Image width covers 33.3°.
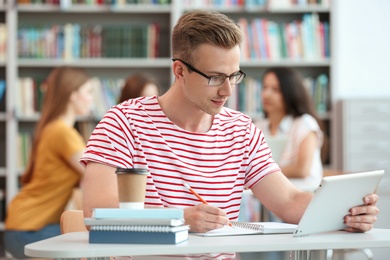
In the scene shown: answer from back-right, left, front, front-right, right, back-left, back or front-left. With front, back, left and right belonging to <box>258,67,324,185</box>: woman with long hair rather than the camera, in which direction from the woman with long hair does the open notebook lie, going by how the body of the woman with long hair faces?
front-left

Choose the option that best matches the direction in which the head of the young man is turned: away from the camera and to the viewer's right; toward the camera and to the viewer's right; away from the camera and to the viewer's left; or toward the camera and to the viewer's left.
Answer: toward the camera and to the viewer's right

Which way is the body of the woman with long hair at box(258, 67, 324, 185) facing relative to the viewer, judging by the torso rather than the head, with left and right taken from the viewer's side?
facing the viewer and to the left of the viewer

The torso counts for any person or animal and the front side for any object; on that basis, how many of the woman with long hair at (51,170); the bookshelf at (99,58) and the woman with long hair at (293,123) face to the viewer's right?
1

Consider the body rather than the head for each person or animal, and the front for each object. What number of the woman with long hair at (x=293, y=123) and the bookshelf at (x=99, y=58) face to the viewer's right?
0

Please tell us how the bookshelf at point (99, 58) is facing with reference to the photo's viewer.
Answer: facing the viewer

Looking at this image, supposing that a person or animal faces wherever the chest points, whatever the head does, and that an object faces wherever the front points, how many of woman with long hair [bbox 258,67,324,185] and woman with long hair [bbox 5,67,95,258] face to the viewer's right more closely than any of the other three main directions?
1

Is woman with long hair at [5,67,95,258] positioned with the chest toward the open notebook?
no

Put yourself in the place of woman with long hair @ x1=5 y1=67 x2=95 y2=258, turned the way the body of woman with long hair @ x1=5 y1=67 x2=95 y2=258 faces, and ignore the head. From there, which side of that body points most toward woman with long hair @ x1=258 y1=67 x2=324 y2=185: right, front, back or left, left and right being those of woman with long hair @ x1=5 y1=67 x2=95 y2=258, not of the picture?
front

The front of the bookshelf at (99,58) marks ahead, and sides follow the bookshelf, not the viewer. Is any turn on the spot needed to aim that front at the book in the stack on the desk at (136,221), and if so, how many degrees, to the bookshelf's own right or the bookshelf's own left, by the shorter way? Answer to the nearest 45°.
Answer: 0° — it already faces it

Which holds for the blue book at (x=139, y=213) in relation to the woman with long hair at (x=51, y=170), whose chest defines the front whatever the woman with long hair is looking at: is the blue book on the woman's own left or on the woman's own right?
on the woman's own right

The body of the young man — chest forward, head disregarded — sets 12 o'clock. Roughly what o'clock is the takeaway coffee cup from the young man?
The takeaway coffee cup is roughly at 2 o'clock from the young man.

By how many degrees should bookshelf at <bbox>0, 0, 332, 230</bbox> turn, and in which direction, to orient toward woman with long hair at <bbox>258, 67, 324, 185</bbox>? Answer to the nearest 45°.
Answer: approximately 45° to its left

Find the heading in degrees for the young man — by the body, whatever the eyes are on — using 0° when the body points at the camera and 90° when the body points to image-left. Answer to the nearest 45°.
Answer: approximately 315°

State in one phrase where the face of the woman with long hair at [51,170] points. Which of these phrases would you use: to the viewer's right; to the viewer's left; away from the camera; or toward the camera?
to the viewer's right

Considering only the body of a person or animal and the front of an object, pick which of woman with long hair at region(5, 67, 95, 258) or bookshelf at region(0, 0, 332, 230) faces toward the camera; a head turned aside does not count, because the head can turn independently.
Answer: the bookshelf

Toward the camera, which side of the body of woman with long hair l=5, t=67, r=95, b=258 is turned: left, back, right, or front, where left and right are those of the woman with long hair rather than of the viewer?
right

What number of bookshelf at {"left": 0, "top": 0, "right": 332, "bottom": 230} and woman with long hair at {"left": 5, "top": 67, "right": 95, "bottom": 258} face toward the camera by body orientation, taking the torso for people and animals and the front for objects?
1
